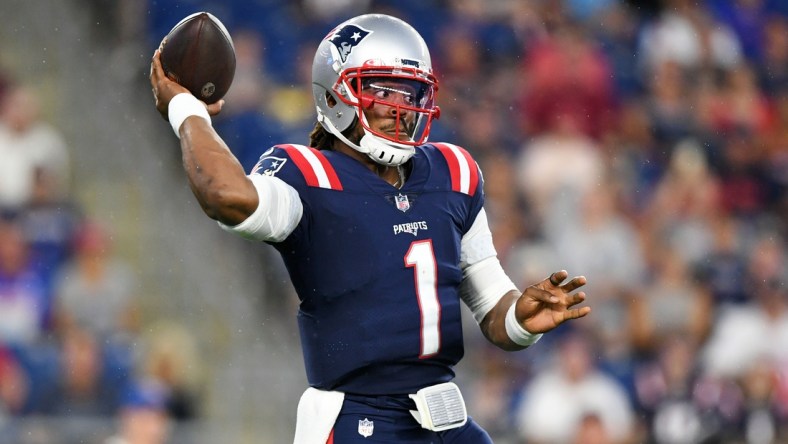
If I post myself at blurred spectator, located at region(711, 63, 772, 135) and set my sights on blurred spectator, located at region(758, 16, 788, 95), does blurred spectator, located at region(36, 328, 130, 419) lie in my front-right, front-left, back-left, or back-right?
back-left

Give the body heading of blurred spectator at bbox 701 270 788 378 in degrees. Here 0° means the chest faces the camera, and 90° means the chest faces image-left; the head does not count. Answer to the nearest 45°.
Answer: approximately 0°

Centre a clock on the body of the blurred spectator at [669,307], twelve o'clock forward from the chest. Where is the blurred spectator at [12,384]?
the blurred spectator at [12,384] is roughly at 2 o'clock from the blurred spectator at [669,307].

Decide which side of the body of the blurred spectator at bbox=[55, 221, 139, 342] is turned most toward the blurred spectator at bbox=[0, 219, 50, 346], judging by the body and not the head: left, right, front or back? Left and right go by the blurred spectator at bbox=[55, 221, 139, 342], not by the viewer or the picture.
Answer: right

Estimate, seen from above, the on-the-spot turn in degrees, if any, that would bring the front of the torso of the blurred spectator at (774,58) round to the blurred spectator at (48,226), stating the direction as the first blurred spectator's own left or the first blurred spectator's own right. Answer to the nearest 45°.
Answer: approximately 45° to the first blurred spectator's own right

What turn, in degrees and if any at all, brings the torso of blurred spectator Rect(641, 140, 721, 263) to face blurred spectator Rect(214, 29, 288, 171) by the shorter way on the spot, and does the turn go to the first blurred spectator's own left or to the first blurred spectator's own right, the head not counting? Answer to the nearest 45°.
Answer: approximately 45° to the first blurred spectator's own right

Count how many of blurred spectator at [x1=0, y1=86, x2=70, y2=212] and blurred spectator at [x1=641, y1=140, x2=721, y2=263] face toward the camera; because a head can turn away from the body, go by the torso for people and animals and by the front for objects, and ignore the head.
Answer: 2
